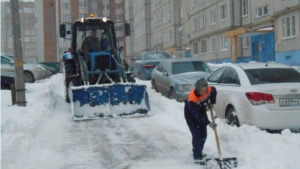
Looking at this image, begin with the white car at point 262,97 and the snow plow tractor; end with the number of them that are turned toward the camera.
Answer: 1

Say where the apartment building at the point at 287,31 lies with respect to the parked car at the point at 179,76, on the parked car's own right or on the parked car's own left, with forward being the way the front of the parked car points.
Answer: on the parked car's own left

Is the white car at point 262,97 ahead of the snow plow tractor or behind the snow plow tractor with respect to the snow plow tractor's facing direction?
ahead

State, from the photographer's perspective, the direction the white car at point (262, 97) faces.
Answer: facing away from the viewer and to the left of the viewer

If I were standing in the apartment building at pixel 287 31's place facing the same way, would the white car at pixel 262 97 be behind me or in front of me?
in front

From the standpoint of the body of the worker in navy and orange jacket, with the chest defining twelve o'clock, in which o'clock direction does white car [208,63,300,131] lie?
The white car is roughly at 9 o'clock from the worker in navy and orange jacket.

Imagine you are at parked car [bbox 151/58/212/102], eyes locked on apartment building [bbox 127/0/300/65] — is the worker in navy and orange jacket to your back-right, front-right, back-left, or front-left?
back-right

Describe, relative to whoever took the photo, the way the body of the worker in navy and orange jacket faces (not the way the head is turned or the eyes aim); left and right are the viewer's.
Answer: facing the viewer and to the right of the viewer

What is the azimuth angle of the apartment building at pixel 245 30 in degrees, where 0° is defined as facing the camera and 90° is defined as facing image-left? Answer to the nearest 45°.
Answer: approximately 45°

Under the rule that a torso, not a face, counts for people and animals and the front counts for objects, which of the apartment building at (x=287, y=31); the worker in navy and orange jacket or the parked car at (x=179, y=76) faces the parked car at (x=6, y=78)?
the apartment building

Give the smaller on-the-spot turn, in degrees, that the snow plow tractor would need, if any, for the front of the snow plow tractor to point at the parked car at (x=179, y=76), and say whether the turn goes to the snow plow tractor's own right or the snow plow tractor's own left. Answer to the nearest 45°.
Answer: approximately 135° to the snow plow tractor's own left

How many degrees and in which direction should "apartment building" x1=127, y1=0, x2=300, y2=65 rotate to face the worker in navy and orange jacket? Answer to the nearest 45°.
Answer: approximately 45° to its left

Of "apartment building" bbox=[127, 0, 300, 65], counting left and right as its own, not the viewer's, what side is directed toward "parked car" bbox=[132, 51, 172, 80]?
front
